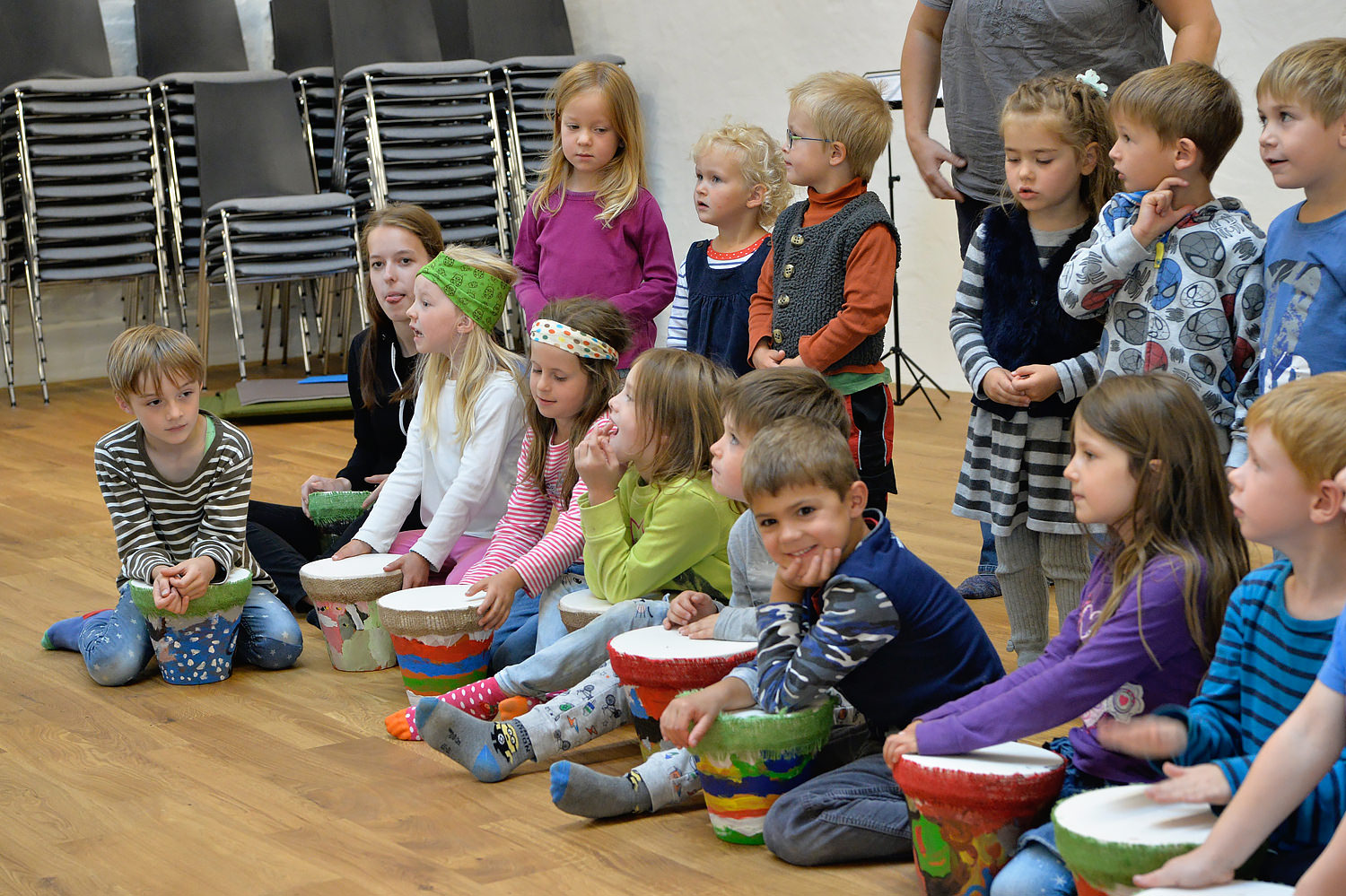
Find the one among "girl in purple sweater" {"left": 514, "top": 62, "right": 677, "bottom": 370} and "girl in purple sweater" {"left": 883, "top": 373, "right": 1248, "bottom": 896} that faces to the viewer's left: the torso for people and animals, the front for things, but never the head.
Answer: "girl in purple sweater" {"left": 883, "top": 373, "right": 1248, "bottom": 896}

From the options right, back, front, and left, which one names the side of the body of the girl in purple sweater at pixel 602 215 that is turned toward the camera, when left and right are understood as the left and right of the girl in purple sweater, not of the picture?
front

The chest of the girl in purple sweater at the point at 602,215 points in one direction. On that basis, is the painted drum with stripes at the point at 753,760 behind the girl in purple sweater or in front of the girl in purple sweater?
in front

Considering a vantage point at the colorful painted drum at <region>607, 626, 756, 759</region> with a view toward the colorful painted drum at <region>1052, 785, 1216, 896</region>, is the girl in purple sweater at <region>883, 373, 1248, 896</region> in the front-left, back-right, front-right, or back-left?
front-left

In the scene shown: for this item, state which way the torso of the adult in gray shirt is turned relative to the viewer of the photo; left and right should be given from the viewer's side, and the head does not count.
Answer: facing the viewer and to the left of the viewer

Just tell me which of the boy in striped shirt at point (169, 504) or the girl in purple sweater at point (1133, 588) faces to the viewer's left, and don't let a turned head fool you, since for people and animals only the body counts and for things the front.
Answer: the girl in purple sweater

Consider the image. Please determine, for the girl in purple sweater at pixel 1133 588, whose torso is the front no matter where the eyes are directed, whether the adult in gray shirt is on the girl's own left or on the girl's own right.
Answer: on the girl's own right

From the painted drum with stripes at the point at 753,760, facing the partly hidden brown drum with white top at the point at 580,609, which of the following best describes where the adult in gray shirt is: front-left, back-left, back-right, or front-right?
front-right

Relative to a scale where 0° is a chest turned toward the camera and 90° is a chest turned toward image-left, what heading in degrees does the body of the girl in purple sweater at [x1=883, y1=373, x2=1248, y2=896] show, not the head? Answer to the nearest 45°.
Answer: approximately 90°

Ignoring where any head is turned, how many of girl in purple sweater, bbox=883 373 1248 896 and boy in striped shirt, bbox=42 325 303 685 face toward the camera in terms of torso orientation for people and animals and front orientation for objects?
1

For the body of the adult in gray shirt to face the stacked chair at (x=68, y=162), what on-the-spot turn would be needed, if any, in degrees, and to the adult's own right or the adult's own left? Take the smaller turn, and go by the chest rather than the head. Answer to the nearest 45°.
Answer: approximately 90° to the adult's own right

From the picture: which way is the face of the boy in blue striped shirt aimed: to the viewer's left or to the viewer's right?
to the viewer's left

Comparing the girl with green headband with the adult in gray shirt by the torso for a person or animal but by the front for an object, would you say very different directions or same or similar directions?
same or similar directions

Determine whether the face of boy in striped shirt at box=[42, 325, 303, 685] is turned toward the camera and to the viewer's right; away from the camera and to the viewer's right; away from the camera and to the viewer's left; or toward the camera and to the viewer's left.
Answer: toward the camera and to the viewer's right

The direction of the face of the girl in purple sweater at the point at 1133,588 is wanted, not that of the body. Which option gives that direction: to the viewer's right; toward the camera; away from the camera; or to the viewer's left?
to the viewer's left
